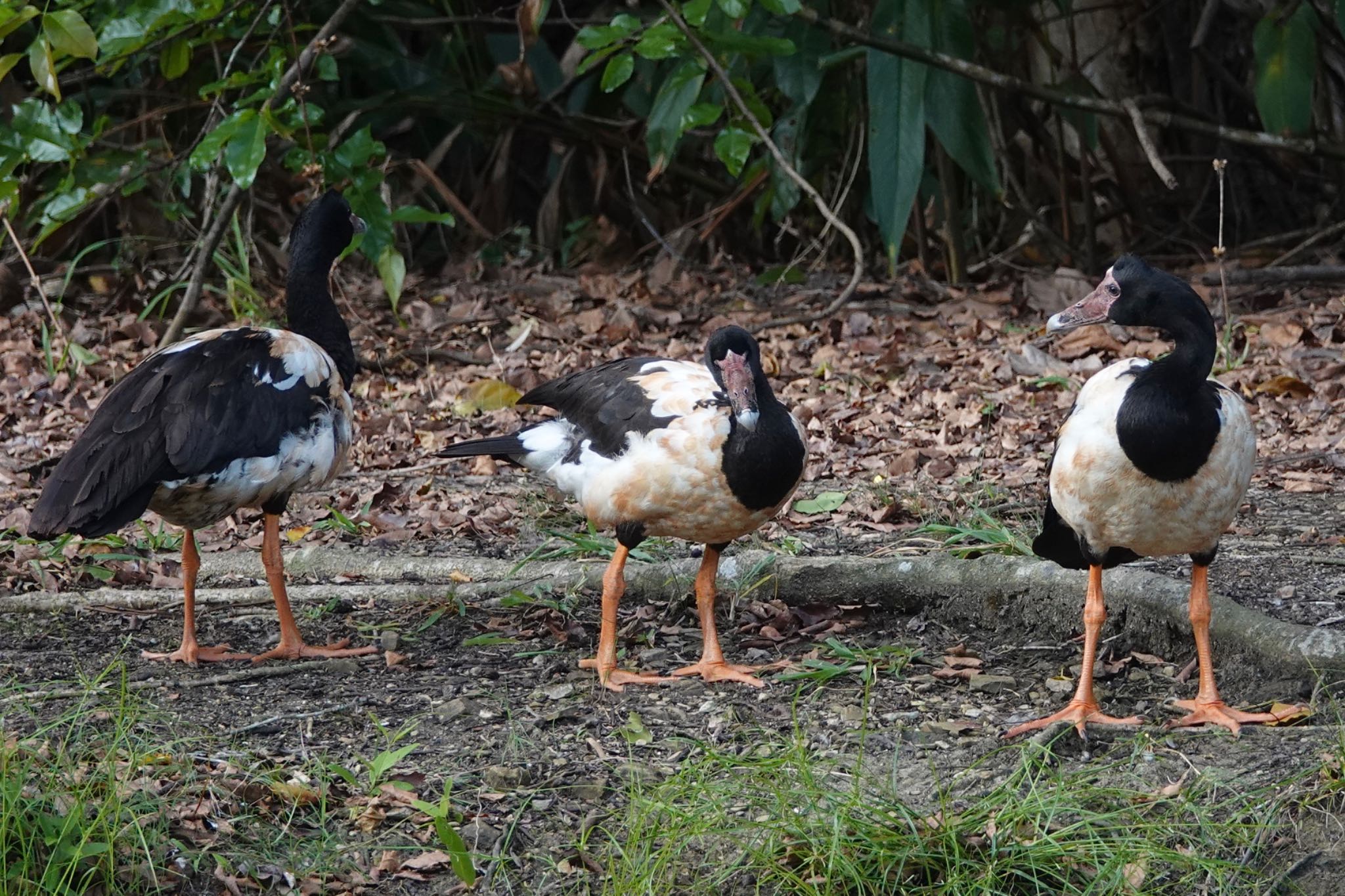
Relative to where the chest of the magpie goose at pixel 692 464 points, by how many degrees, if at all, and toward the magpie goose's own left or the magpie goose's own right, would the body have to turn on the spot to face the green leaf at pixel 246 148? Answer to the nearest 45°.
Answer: approximately 180°

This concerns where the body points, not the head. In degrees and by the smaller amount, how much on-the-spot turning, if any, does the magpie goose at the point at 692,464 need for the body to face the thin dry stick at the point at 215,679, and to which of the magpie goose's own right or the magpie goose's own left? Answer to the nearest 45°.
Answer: approximately 135° to the magpie goose's own right

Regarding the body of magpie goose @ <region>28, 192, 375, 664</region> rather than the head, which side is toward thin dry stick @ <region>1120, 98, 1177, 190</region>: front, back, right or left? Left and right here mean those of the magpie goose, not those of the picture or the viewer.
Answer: front

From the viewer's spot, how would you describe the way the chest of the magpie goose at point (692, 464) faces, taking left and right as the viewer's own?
facing the viewer and to the right of the viewer

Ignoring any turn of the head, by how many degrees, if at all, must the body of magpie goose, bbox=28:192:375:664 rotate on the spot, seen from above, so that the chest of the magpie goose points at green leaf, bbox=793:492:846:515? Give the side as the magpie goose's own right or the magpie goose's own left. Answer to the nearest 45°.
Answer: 0° — it already faces it

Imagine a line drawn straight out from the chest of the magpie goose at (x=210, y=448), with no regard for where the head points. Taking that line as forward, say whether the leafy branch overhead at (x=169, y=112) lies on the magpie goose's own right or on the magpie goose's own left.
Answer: on the magpie goose's own left

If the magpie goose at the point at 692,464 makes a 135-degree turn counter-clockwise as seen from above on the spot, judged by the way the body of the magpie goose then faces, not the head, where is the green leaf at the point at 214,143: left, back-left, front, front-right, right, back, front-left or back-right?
front-left

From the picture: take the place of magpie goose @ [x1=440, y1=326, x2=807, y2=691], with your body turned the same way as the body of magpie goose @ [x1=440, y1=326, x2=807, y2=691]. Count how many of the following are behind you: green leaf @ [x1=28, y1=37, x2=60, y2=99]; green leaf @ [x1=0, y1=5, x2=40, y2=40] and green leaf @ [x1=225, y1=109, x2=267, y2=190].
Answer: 3

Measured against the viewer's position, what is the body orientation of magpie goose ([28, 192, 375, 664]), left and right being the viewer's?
facing to the right of the viewer

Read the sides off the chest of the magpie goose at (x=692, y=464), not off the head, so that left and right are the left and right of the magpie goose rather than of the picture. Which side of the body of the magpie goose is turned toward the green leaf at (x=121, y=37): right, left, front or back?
back

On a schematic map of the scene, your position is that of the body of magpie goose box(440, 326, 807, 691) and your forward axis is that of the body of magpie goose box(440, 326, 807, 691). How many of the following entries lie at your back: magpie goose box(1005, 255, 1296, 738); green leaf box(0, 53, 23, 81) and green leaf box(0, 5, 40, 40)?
2
